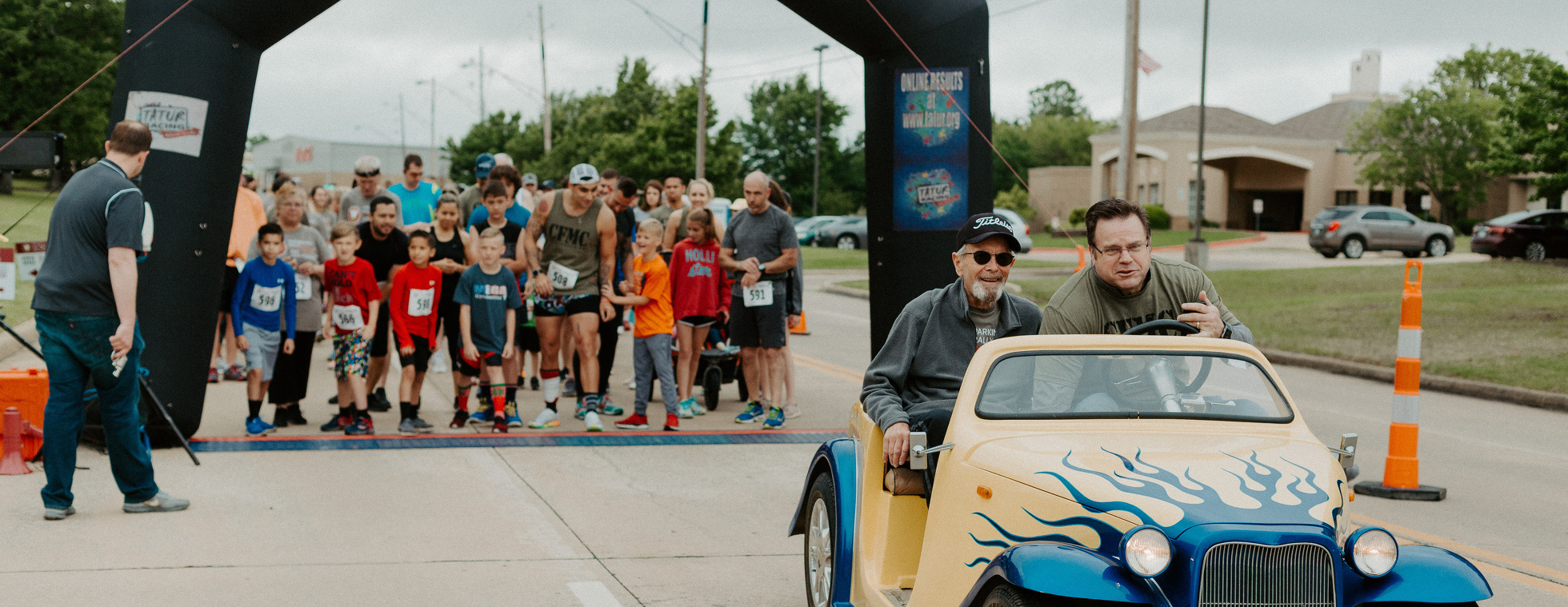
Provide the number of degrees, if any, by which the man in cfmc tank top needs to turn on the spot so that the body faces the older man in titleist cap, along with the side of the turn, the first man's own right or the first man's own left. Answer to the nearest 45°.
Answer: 0° — they already face them

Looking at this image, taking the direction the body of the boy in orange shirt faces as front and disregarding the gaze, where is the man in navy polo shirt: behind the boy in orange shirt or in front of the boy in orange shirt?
in front

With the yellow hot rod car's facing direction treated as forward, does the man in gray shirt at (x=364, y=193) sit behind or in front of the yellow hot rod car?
behind

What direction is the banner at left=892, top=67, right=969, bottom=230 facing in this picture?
toward the camera

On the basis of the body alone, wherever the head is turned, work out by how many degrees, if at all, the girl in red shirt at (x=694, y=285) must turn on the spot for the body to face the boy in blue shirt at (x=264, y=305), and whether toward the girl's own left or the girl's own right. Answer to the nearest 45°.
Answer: approximately 90° to the girl's own right

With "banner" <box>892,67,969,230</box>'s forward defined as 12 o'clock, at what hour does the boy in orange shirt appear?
The boy in orange shirt is roughly at 3 o'clock from the banner.

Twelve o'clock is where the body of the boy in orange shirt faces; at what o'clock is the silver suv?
The silver suv is roughly at 6 o'clock from the boy in orange shirt.

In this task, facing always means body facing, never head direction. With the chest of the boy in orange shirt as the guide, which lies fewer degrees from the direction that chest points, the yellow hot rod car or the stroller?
the yellow hot rod car

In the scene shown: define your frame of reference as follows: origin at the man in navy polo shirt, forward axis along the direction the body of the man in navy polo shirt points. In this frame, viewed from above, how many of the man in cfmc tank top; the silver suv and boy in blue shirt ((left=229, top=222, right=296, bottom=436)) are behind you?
0

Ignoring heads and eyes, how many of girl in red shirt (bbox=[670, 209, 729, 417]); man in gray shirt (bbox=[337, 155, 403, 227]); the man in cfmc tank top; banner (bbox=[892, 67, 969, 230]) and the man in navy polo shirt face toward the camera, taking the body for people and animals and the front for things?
4

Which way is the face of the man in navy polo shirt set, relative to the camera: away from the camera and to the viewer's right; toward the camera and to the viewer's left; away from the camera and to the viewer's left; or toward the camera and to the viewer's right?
away from the camera and to the viewer's right

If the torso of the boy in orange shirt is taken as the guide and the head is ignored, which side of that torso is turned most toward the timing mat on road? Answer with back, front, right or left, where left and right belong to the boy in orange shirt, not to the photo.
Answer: front

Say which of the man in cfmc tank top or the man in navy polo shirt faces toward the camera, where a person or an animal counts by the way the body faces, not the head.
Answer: the man in cfmc tank top

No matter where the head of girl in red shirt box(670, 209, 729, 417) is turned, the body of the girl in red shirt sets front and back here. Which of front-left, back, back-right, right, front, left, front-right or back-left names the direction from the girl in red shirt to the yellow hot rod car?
front

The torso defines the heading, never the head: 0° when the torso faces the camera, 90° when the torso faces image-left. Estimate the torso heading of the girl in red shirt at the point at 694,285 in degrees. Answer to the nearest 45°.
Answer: approximately 0°

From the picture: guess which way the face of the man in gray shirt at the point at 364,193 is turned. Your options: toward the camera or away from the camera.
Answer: toward the camera

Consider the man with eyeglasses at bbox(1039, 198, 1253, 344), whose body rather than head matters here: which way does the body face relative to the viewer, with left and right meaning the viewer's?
facing the viewer

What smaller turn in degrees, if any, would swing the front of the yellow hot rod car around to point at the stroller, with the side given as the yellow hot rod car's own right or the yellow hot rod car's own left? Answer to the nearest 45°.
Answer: approximately 180°

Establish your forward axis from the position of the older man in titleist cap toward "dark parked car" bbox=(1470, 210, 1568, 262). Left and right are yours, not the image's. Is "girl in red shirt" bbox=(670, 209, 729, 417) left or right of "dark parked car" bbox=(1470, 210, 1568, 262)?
left
